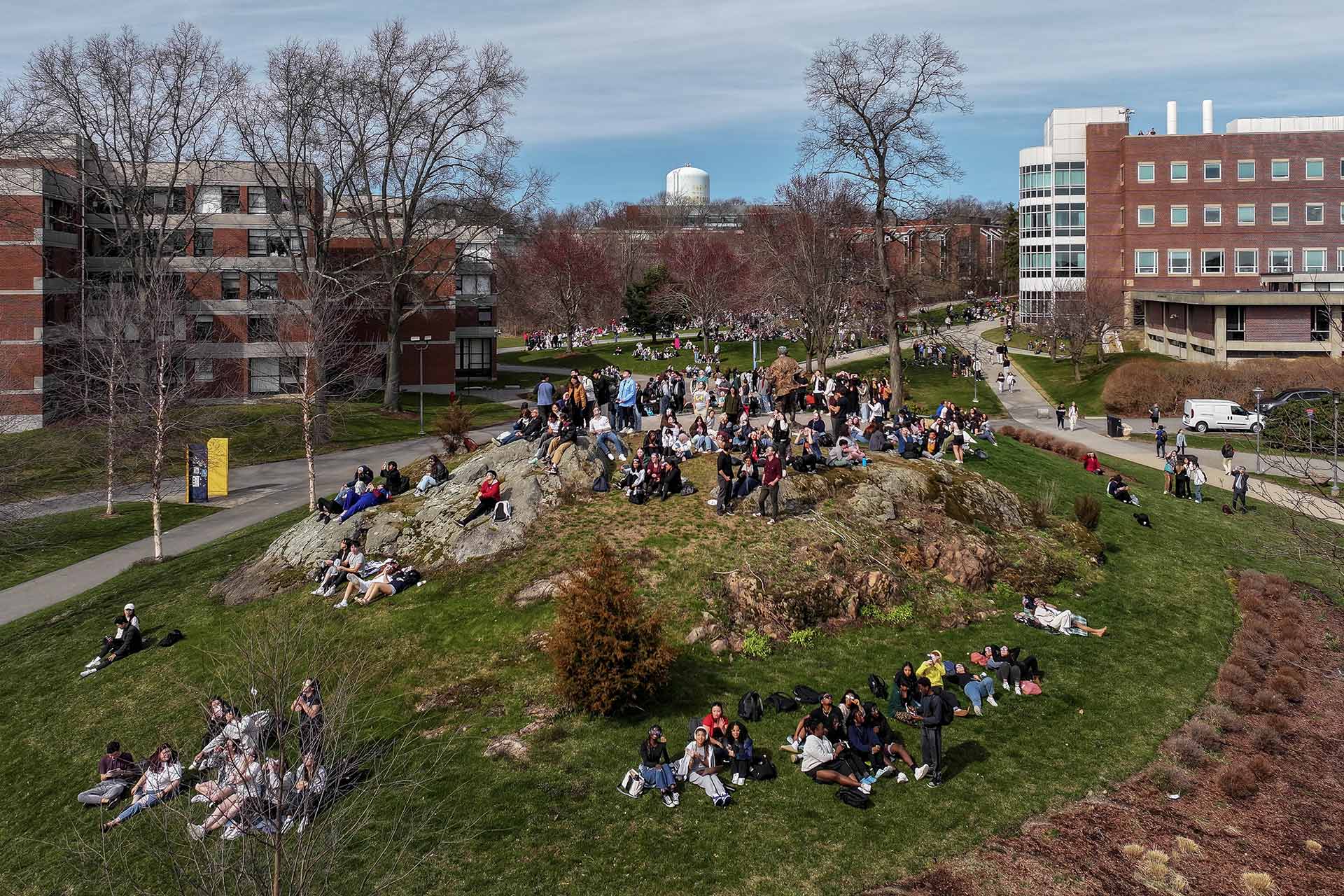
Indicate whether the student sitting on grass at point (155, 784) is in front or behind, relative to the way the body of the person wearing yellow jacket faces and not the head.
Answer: in front

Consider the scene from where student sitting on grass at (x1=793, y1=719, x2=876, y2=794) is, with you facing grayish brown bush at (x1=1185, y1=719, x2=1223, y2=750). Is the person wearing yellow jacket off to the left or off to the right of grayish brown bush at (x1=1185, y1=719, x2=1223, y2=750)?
left

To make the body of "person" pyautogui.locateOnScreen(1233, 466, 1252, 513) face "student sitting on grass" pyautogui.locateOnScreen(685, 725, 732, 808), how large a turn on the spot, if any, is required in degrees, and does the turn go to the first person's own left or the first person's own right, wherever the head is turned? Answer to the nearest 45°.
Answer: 0° — they already face them

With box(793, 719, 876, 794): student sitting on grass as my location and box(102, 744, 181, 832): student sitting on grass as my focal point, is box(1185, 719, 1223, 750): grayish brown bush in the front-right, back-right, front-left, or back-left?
back-right

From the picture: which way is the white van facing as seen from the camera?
to the viewer's right

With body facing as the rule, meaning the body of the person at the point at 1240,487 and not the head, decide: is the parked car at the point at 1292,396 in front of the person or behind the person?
behind

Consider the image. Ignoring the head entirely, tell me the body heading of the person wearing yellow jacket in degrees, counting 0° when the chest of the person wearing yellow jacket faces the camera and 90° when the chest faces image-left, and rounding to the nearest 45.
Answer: approximately 45°
